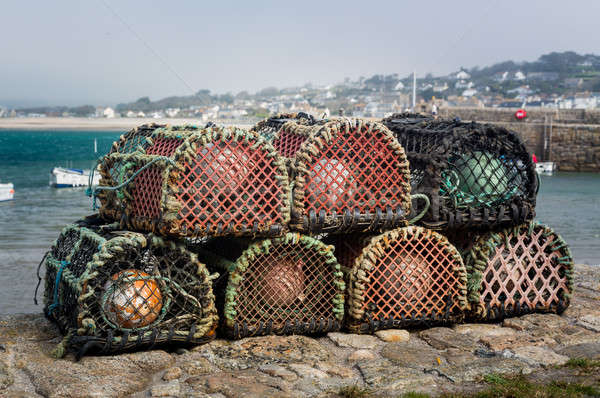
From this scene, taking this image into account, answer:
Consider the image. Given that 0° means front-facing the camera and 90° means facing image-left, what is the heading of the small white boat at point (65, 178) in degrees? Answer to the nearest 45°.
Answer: approximately 90°

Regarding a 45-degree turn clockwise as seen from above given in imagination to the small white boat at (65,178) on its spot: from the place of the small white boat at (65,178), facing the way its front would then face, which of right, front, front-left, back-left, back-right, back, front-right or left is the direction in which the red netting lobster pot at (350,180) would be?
back-left

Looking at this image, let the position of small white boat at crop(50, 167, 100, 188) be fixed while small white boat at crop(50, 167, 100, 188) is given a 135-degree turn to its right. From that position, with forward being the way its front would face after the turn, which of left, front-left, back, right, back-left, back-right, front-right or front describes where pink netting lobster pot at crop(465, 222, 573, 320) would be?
back-right

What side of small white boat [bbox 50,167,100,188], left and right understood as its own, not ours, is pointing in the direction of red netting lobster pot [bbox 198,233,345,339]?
left

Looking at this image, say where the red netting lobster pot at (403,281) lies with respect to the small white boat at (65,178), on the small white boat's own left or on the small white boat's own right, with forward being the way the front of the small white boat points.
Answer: on the small white boat's own left

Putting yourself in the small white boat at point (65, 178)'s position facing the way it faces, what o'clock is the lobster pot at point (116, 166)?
The lobster pot is roughly at 9 o'clock from the small white boat.

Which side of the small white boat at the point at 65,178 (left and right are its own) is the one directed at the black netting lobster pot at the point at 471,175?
left

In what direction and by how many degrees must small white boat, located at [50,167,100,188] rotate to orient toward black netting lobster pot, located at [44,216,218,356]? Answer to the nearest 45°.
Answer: approximately 90° to its left

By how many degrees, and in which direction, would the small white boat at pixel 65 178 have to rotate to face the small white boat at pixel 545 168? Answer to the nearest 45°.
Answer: approximately 180°

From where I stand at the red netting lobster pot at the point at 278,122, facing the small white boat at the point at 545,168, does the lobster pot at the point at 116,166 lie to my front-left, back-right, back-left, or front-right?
back-left
